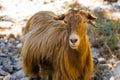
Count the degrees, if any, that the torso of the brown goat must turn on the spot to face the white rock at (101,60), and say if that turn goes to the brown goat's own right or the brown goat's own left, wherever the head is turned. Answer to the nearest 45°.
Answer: approximately 90° to the brown goat's own left

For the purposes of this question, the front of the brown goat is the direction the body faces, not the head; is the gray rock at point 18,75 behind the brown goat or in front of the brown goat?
behind

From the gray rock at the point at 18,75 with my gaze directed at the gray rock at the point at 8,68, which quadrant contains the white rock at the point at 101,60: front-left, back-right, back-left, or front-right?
back-right

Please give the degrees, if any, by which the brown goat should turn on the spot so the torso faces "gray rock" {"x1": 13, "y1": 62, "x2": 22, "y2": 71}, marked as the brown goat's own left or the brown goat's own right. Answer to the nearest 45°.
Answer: approximately 180°

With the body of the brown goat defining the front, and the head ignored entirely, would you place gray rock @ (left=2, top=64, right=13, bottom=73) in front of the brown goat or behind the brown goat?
behind

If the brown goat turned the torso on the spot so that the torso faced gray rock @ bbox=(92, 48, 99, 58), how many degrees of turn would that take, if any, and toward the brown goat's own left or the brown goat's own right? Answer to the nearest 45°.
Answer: approximately 90° to the brown goat's own left

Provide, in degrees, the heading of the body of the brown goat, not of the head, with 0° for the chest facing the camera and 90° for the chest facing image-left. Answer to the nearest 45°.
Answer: approximately 315°
